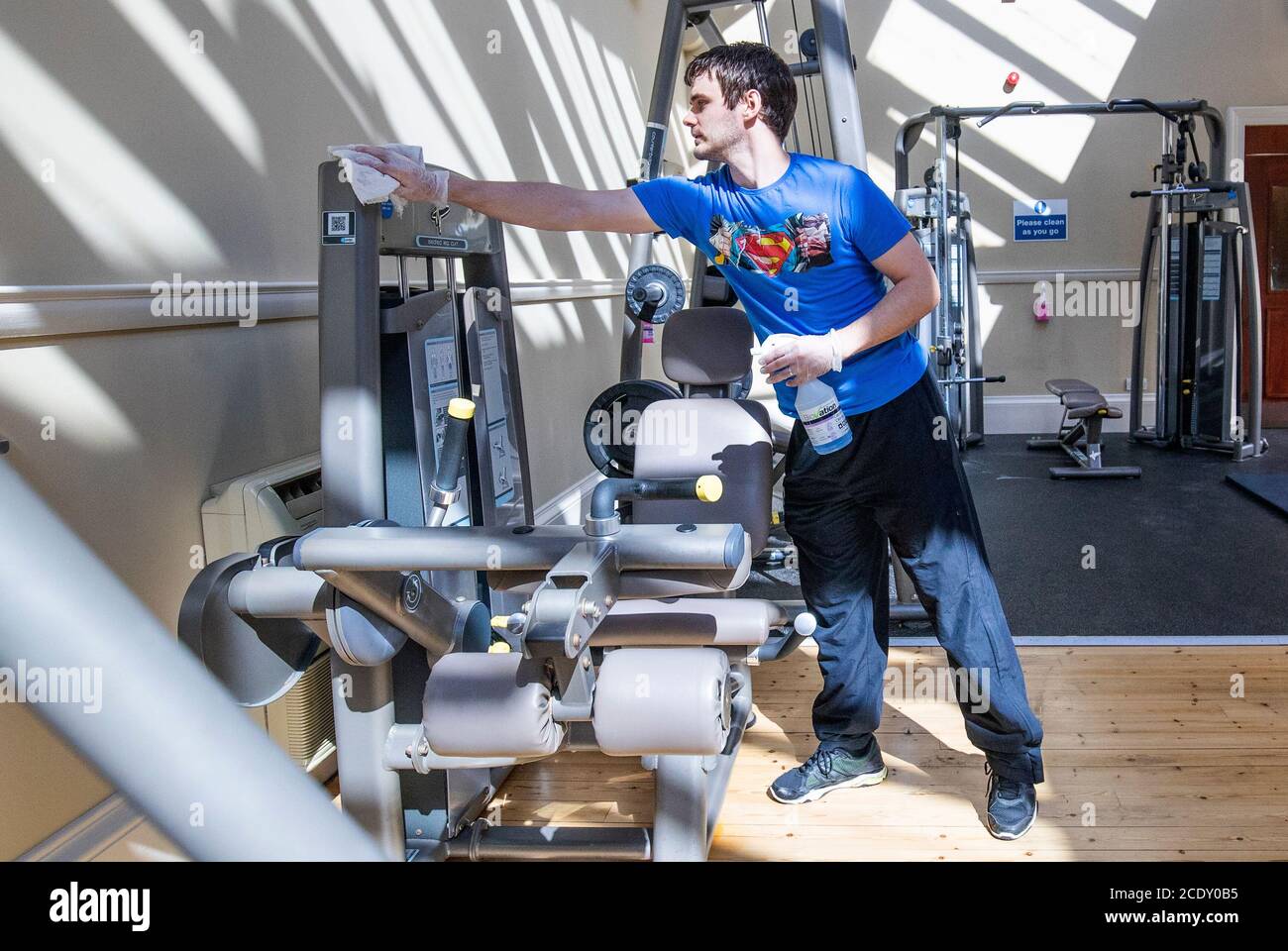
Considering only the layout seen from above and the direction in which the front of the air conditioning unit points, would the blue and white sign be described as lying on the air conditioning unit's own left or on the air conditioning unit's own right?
on the air conditioning unit's own left

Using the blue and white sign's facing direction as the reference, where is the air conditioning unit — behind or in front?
in front

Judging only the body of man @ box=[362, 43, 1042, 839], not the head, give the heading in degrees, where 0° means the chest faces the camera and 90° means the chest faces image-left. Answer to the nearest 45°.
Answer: approximately 45°

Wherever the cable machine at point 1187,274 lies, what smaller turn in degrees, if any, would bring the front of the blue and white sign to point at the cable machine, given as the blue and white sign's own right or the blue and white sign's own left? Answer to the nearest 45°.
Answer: approximately 45° to the blue and white sign's own left

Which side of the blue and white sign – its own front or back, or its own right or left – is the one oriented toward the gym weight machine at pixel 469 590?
front

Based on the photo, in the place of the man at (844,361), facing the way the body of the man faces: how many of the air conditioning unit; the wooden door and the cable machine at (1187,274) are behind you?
2

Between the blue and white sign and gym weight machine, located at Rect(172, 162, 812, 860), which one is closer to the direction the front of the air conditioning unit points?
the gym weight machine

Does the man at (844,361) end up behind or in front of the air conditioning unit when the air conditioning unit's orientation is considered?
in front

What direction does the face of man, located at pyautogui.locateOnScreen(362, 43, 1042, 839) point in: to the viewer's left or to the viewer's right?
to the viewer's left

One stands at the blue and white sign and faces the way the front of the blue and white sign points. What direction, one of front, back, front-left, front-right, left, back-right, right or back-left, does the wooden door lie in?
left

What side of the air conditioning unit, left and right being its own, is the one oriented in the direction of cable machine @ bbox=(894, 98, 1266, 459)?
left
